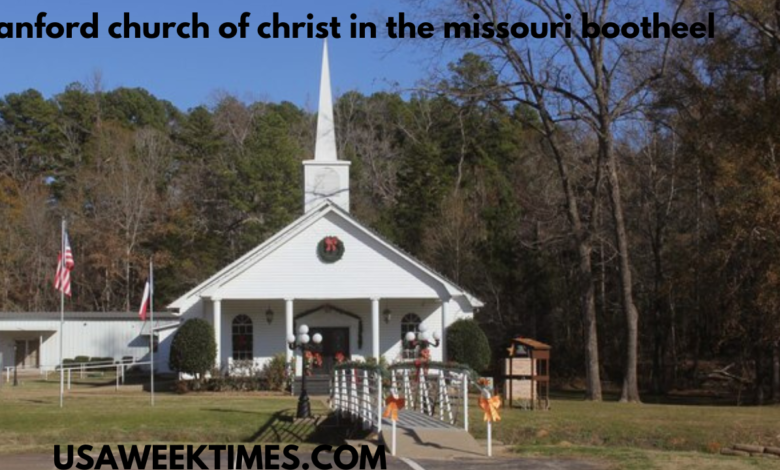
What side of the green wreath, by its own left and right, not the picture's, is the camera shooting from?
front

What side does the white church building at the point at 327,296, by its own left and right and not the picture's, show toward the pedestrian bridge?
front

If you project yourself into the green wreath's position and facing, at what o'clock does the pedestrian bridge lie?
The pedestrian bridge is roughly at 12 o'clock from the green wreath.

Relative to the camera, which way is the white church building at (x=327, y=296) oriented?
toward the camera

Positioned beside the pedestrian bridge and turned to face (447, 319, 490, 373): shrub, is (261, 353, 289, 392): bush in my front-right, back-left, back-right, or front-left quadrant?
front-left

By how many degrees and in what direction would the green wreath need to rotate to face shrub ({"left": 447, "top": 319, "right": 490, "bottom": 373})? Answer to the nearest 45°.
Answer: approximately 90° to its left

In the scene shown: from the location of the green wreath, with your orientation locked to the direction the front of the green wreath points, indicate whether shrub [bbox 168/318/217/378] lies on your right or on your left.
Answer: on your right

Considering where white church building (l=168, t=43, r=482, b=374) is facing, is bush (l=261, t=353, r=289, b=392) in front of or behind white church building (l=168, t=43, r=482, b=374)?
in front

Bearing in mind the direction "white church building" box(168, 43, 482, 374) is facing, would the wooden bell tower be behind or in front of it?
in front
